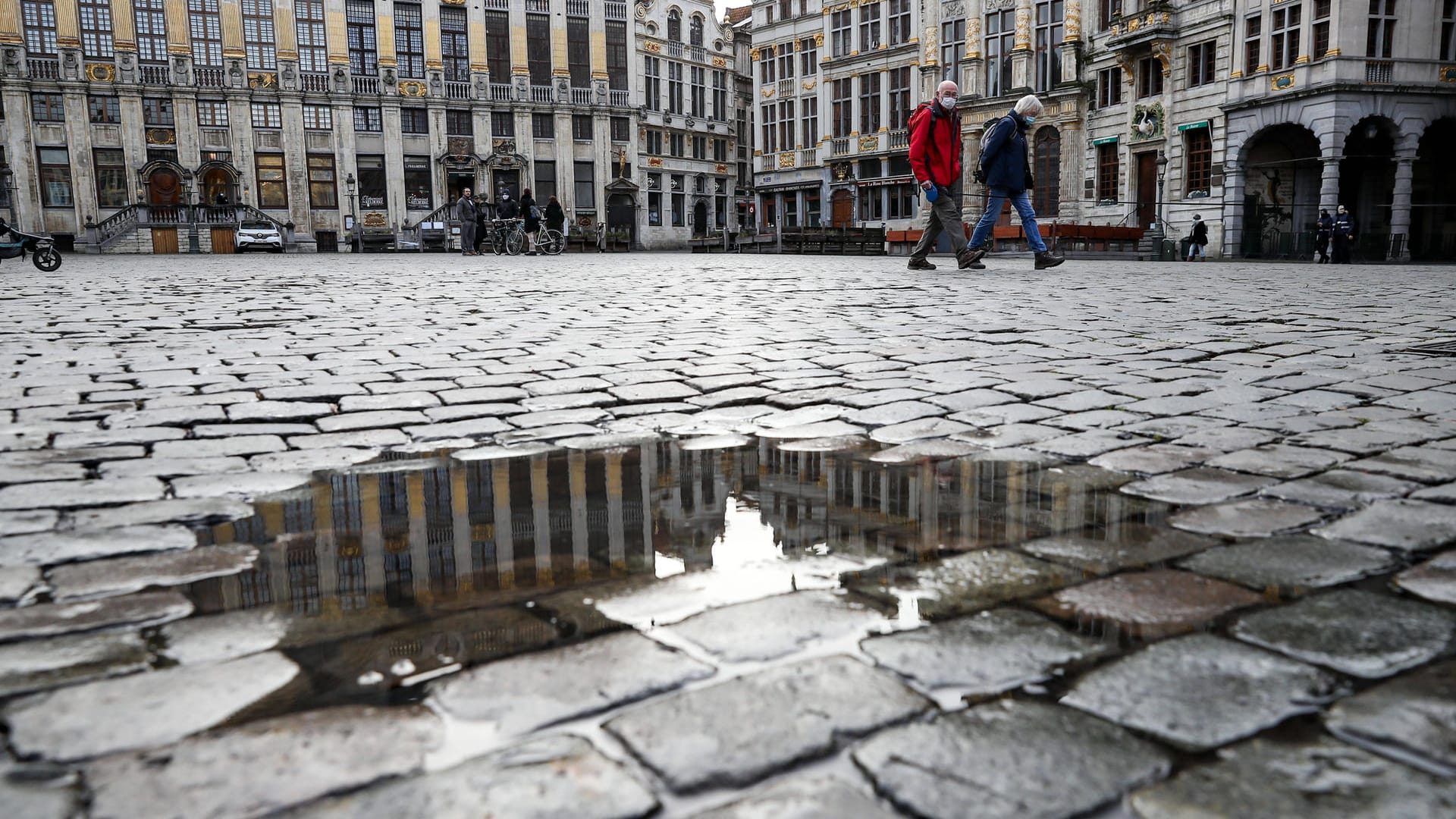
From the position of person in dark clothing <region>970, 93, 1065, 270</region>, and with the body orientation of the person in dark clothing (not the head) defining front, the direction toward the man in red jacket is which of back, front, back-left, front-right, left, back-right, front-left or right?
back

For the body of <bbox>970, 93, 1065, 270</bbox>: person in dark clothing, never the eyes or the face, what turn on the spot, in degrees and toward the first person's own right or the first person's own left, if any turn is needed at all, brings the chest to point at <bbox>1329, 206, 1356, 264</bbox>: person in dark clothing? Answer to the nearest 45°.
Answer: approximately 45° to the first person's own left

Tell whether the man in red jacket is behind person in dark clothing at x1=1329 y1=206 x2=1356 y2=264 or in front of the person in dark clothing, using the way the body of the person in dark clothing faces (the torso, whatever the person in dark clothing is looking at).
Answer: in front

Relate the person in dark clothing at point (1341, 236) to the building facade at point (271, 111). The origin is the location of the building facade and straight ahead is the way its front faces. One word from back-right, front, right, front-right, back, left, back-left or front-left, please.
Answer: front-left

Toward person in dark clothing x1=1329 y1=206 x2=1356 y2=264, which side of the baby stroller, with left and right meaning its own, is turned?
front

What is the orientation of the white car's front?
toward the camera

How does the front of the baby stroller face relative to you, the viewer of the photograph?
facing to the right of the viewer

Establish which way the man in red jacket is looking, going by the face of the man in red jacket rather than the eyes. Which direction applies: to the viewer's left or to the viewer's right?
to the viewer's right

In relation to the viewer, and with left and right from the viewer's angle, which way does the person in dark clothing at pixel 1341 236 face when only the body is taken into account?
facing the viewer

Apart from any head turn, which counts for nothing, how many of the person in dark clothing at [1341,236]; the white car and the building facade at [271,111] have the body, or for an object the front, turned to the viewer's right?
0

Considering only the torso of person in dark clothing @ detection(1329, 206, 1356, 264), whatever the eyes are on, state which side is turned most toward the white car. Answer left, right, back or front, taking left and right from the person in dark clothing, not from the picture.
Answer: right

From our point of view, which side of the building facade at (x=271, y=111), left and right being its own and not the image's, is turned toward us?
front
